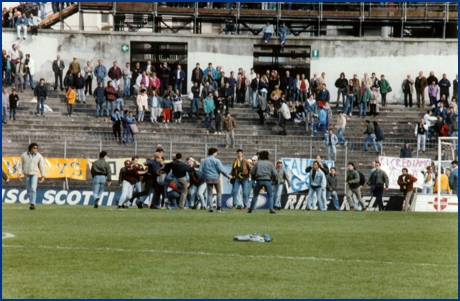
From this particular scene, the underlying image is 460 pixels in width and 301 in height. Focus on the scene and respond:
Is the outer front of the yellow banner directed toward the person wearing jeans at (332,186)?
no

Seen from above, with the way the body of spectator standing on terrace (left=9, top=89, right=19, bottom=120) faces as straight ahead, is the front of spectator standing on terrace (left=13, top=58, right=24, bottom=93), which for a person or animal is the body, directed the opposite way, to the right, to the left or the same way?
the same way

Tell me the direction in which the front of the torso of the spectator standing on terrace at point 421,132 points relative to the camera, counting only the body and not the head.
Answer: toward the camera

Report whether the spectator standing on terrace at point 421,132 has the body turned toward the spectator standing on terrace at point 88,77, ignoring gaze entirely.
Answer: no

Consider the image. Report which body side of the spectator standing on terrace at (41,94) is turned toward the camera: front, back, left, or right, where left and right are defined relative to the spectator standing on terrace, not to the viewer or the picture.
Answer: front

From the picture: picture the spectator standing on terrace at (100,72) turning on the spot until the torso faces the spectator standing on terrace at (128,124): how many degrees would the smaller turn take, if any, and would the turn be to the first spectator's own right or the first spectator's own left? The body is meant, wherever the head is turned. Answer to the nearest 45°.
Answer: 0° — they already face them

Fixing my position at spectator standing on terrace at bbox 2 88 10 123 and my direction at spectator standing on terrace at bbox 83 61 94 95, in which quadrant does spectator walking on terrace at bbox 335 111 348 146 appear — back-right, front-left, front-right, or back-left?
front-right

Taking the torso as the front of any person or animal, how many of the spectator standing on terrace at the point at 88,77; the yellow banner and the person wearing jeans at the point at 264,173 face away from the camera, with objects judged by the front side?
1

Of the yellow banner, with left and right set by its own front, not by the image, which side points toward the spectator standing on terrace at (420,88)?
left

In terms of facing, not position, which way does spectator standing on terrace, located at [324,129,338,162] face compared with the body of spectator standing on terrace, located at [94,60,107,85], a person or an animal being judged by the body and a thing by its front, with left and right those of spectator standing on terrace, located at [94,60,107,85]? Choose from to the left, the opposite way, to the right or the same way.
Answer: the same way

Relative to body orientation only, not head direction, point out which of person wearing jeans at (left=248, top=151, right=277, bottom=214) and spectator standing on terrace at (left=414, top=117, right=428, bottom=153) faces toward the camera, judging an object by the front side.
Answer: the spectator standing on terrace

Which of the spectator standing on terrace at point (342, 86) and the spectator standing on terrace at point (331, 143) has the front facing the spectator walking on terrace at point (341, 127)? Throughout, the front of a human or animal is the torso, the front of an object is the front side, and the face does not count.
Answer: the spectator standing on terrace at point (342, 86)

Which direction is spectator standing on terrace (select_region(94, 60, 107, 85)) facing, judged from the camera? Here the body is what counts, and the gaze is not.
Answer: toward the camera

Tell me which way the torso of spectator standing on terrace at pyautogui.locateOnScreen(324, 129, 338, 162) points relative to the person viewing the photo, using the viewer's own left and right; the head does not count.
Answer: facing the viewer

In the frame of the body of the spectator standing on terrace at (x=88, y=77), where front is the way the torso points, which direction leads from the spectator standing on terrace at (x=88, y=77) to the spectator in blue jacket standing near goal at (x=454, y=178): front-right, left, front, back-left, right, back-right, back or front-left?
front-left
